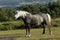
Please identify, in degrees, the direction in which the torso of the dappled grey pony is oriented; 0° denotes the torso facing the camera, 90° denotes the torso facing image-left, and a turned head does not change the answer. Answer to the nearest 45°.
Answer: approximately 90°
